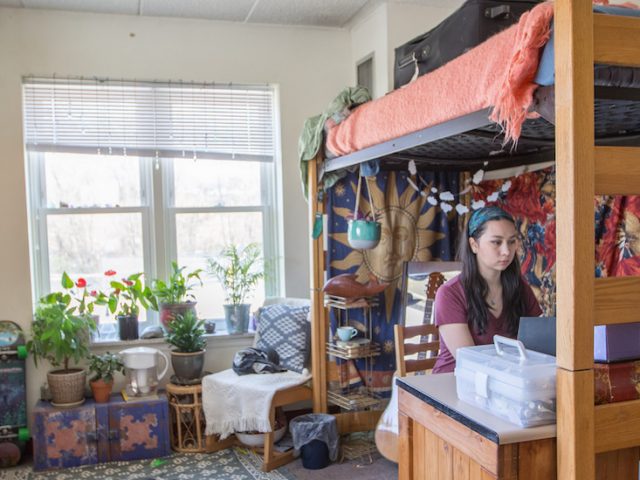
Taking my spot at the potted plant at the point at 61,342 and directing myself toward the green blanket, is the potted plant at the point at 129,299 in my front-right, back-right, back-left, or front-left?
front-left

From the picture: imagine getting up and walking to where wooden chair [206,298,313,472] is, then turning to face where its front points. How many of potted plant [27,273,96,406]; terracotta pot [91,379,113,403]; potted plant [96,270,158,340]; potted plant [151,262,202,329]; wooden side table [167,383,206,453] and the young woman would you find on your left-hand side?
1

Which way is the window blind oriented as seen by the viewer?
toward the camera

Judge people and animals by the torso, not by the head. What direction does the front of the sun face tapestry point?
toward the camera

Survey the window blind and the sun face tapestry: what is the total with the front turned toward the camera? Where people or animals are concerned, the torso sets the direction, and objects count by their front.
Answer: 2

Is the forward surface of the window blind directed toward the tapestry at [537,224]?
no

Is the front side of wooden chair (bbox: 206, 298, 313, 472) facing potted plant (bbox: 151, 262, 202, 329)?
no

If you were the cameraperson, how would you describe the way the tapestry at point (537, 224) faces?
facing the viewer and to the left of the viewer

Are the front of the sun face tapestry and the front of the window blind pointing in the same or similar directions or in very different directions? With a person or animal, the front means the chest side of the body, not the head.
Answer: same or similar directions

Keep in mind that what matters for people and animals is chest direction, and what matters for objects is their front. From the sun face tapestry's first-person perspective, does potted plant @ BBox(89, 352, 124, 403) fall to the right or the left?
on its right

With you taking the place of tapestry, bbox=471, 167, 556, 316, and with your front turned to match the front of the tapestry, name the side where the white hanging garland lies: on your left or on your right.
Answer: on your right

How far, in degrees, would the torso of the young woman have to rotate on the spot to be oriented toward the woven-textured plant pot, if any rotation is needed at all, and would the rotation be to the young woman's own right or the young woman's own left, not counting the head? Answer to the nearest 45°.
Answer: approximately 135° to the young woman's own right

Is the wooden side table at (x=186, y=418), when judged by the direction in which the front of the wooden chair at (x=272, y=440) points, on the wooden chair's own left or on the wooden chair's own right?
on the wooden chair's own right

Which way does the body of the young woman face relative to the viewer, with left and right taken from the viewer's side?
facing the viewer and to the right of the viewer
